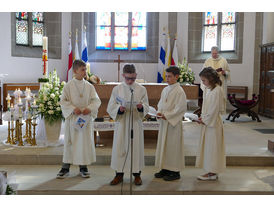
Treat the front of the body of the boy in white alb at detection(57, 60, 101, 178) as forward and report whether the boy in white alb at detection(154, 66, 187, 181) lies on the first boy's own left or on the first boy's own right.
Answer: on the first boy's own left

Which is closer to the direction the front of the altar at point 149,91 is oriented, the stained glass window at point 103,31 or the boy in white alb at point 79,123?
the boy in white alb

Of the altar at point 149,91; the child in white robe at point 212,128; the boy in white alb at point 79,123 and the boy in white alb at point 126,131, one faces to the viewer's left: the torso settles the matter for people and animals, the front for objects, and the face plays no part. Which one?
the child in white robe

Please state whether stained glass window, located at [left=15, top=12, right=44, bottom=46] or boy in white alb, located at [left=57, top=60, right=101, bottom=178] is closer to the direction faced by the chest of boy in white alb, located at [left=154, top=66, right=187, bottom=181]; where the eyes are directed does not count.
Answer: the boy in white alb

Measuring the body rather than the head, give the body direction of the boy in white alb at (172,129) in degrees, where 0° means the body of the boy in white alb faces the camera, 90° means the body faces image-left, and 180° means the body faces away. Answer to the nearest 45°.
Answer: approximately 45°

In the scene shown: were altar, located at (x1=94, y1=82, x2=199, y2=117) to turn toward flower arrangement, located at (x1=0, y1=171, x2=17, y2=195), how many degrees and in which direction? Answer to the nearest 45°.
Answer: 0° — it already faces it

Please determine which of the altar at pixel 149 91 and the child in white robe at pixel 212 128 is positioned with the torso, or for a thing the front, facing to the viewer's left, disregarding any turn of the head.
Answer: the child in white robe

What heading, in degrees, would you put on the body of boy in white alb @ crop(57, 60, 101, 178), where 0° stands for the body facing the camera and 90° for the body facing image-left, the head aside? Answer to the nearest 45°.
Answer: approximately 0°

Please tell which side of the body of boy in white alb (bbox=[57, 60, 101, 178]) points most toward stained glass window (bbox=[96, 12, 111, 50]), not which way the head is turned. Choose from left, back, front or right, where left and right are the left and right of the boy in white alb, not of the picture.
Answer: back

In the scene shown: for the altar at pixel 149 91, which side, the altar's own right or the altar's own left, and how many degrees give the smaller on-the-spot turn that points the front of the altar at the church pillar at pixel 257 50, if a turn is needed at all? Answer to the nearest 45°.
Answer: approximately 135° to the altar's own left
